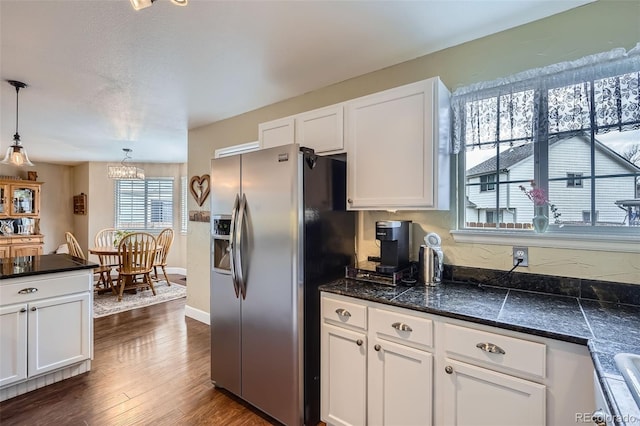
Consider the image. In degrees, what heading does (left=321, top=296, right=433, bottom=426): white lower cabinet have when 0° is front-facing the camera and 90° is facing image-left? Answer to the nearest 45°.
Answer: approximately 45°

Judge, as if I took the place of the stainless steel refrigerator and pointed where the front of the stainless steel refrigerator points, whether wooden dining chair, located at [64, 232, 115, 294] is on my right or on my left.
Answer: on my right

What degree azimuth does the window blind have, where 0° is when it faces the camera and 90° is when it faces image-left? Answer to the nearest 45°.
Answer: approximately 0°

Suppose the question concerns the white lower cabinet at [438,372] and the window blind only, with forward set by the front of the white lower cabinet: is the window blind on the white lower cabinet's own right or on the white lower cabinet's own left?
on the white lower cabinet's own right

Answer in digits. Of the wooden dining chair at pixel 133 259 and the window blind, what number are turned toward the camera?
1

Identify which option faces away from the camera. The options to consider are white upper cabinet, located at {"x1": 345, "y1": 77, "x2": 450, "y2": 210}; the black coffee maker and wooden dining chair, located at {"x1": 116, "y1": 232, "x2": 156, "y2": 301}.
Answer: the wooden dining chair

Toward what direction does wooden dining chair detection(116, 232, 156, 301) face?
away from the camera

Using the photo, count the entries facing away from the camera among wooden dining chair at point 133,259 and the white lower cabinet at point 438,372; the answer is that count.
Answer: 1

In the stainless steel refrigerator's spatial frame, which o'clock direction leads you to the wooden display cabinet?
The wooden display cabinet is roughly at 3 o'clock from the stainless steel refrigerator.

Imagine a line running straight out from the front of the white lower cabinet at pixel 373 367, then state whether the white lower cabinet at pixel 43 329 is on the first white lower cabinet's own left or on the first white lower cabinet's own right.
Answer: on the first white lower cabinet's own right
